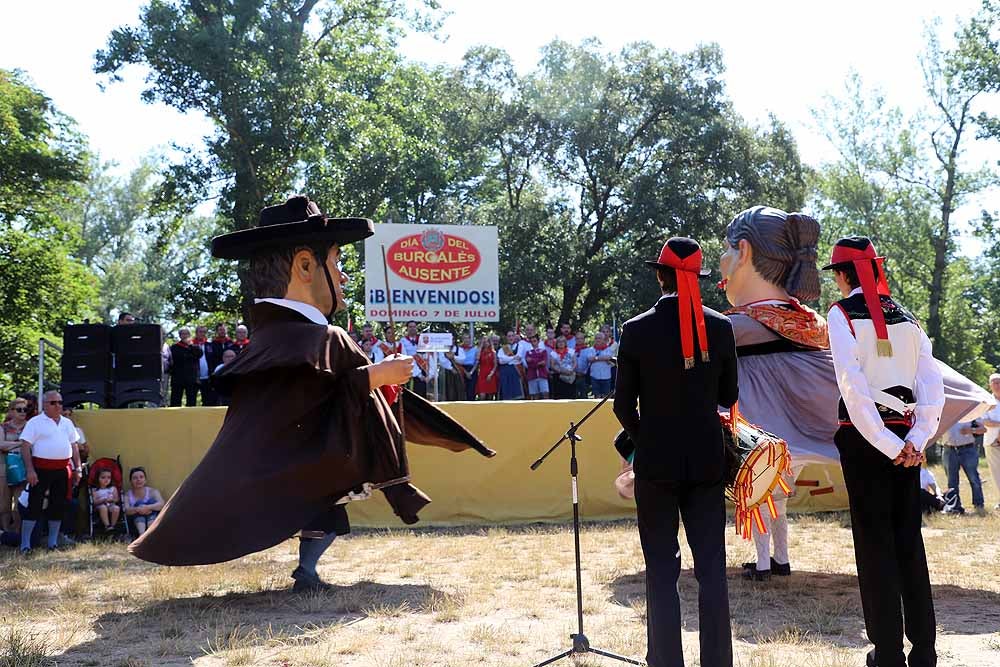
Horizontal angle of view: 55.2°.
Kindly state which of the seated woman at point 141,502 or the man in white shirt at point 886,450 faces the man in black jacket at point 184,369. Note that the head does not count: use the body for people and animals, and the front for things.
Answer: the man in white shirt

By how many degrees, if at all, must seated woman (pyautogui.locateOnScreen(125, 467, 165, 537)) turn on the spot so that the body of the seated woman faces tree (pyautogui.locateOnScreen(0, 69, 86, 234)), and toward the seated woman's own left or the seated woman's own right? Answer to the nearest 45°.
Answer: approximately 180°

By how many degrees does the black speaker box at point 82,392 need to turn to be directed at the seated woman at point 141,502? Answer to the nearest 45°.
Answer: approximately 45° to its left

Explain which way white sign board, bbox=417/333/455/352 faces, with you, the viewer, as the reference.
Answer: facing the viewer

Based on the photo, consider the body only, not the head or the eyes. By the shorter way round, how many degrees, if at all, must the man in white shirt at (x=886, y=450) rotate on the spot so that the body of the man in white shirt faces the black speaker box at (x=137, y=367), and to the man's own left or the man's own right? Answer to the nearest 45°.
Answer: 0° — they already face it

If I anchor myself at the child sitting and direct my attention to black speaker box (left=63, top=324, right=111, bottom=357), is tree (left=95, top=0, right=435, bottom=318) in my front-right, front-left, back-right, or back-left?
front-right

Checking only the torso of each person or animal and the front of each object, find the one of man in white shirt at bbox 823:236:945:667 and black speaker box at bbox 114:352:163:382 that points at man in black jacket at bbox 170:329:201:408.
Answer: the man in white shirt

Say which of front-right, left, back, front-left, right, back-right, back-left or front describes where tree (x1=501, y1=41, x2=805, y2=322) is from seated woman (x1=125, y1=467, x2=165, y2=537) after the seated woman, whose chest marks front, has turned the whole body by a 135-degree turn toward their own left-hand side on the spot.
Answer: front

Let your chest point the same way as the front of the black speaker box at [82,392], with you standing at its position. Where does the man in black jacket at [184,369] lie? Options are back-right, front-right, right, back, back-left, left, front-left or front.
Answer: back-left

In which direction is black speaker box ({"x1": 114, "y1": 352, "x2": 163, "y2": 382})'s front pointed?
toward the camera

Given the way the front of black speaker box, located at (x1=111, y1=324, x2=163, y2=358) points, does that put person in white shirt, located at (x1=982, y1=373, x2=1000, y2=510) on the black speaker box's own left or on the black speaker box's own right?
on the black speaker box's own left

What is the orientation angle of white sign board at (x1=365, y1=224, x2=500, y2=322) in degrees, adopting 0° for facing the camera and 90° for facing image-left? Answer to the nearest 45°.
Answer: approximately 0°

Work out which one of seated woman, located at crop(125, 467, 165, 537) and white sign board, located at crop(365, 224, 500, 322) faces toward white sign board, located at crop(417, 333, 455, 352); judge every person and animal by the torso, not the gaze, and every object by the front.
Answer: white sign board, located at crop(365, 224, 500, 322)

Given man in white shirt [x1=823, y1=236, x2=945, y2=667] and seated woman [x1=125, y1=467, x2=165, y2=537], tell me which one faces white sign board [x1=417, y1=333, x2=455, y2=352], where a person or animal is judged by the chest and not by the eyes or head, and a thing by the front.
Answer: the man in white shirt

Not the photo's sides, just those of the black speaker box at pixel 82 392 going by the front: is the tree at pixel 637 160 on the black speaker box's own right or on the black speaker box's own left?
on the black speaker box's own left

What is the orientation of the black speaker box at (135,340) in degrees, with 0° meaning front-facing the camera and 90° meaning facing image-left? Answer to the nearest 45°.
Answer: approximately 0°

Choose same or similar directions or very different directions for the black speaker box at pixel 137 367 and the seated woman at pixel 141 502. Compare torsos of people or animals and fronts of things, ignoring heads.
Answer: same or similar directions

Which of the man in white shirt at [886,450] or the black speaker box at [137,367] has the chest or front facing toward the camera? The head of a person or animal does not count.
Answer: the black speaker box

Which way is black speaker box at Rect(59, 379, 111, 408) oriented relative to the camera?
toward the camera

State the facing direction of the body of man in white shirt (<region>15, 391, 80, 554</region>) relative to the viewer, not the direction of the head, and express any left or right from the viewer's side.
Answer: facing the viewer and to the right of the viewer

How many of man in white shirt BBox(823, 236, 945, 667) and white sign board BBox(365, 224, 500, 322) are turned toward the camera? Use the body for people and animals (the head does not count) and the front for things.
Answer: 1
